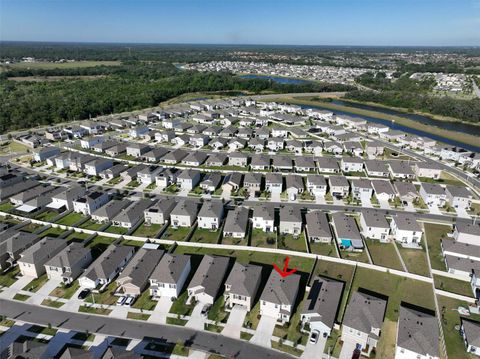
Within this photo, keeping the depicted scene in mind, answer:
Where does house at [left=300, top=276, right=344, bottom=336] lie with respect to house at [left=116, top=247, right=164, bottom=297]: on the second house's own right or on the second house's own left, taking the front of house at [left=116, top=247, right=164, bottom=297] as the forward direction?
on the second house's own left

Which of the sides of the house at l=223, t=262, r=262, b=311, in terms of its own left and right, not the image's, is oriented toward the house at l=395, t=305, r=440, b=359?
left

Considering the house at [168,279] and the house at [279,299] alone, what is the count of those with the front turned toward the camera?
2

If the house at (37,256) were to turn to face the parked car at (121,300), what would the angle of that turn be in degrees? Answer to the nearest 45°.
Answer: approximately 90° to its left

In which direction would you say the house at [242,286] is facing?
toward the camera

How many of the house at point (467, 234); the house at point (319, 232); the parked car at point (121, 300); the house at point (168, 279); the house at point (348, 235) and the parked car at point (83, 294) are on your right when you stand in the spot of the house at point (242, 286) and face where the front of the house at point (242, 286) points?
3

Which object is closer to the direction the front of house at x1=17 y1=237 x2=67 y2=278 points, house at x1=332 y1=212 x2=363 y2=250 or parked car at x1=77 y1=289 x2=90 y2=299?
the parked car

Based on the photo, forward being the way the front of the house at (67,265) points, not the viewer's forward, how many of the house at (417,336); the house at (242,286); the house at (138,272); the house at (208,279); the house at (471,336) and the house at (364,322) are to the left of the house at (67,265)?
6

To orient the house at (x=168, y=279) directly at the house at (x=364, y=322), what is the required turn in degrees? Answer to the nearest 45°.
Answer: approximately 45° to its left

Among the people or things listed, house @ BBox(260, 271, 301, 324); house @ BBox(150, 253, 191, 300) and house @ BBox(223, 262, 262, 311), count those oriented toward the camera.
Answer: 3

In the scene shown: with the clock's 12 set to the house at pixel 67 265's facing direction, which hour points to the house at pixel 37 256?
the house at pixel 37 256 is roughly at 3 o'clock from the house at pixel 67 265.

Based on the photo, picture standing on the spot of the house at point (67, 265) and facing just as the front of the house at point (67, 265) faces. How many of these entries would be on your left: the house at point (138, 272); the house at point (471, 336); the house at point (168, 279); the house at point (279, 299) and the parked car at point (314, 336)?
5
